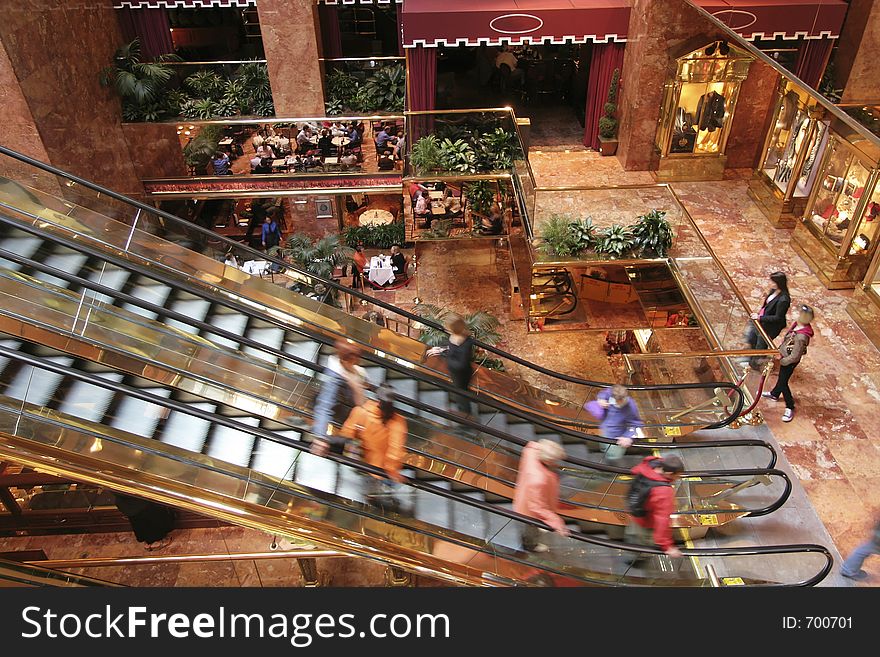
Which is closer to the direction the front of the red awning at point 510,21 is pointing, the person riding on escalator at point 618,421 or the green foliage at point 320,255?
the person riding on escalator

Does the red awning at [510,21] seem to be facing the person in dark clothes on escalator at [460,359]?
yes

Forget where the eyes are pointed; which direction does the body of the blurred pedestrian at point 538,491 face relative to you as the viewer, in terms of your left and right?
facing to the right of the viewer

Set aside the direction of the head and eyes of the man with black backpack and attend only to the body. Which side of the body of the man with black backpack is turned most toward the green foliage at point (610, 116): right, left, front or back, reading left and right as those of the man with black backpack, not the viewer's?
left

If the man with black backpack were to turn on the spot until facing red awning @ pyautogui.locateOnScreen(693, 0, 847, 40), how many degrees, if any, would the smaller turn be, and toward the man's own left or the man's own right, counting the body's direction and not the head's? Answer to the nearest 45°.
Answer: approximately 90° to the man's own left

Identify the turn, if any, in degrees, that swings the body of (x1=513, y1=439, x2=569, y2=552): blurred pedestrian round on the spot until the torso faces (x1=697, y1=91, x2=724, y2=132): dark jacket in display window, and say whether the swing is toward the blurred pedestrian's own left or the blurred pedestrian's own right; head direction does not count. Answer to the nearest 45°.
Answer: approximately 90° to the blurred pedestrian's own left

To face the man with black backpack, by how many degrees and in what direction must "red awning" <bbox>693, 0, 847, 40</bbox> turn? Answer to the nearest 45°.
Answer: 0° — it already faces them

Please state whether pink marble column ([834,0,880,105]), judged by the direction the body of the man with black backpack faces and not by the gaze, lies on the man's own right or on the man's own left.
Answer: on the man's own left

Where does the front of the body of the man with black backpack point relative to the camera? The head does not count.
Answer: to the viewer's right

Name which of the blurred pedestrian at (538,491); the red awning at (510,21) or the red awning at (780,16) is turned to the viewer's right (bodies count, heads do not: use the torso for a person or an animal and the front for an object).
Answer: the blurred pedestrian

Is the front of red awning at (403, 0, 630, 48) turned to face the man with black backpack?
yes
